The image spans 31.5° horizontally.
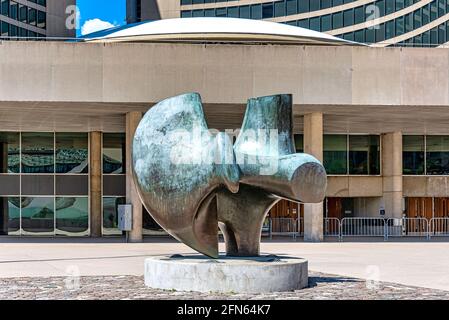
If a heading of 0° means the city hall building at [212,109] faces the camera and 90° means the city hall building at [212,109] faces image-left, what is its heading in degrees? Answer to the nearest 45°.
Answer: approximately 0°

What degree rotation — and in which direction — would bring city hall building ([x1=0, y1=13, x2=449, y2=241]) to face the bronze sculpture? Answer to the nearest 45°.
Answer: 0° — it already faces it

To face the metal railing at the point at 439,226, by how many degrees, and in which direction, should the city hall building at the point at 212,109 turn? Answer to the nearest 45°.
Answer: approximately 45° to its left

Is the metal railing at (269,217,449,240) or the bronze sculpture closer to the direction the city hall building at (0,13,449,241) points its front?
the bronze sculpture

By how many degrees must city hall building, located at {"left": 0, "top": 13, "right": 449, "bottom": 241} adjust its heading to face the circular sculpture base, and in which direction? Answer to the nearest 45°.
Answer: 0° — it already faces it
